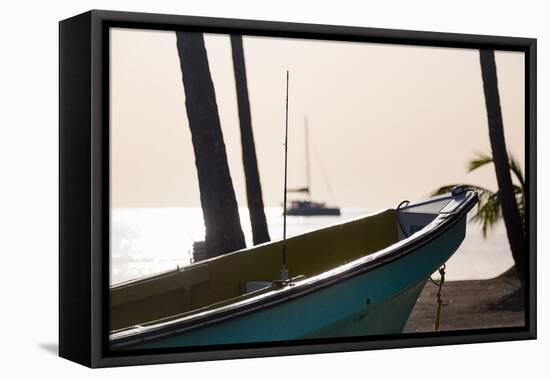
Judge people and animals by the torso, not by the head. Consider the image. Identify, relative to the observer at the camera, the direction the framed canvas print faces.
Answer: facing the viewer and to the right of the viewer
